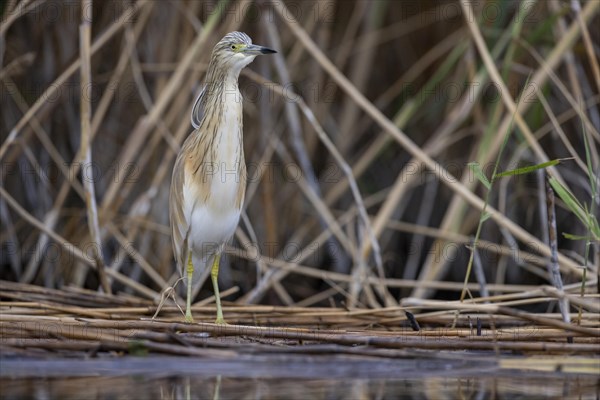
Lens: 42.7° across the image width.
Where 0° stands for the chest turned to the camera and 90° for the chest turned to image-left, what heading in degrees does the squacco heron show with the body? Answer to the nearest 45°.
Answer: approximately 315°

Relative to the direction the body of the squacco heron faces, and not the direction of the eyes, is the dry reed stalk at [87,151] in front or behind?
behind
